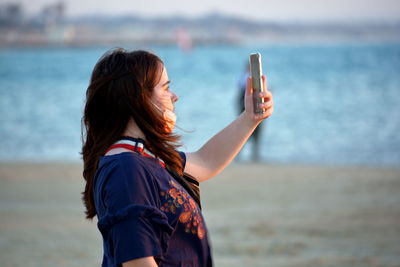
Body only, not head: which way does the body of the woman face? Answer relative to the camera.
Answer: to the viewer's right

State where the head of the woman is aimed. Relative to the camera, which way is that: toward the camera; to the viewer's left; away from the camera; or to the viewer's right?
to the viewer's right
